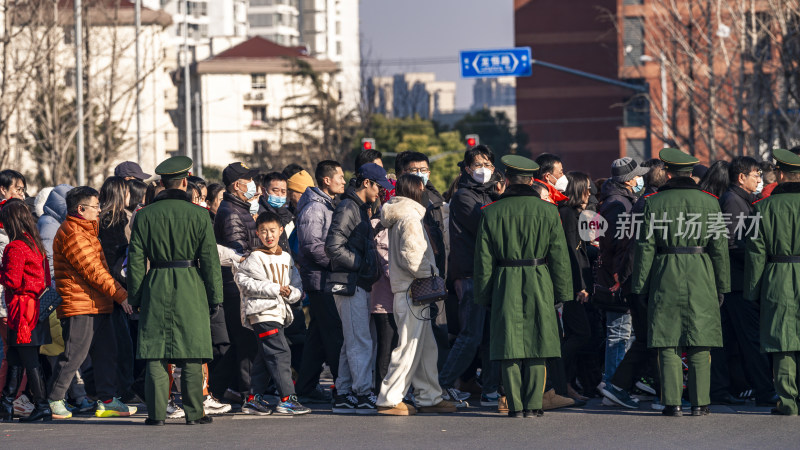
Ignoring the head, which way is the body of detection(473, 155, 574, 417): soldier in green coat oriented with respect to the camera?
away from the camera

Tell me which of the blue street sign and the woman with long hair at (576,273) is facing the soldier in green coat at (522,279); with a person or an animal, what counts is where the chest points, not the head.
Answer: the blue street sign

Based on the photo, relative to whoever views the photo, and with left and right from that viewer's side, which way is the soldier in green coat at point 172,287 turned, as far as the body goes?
facing away from the viewer

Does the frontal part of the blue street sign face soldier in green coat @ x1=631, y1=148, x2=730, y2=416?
yes

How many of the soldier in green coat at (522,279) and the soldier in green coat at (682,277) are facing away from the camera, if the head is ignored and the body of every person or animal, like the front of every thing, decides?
2

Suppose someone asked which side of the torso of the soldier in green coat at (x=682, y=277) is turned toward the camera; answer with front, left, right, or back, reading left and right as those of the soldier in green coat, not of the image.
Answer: back

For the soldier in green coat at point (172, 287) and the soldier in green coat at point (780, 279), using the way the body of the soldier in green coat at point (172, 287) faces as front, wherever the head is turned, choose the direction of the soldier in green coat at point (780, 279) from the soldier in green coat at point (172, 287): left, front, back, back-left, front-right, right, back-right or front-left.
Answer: right

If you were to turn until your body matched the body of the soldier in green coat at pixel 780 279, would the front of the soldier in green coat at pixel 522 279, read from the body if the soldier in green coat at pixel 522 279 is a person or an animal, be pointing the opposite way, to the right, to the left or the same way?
the same way

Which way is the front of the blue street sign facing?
toward the camera

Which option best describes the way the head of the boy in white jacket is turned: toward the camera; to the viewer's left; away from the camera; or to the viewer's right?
toward the camera

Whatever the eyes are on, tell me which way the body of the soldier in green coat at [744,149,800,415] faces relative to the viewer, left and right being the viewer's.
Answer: facing away from the viewer

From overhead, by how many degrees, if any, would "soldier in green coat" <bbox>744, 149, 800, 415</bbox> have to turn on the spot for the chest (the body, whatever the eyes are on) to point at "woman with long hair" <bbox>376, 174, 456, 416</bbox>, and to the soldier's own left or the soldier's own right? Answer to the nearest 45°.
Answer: approximately 90° to the soldier's own left
